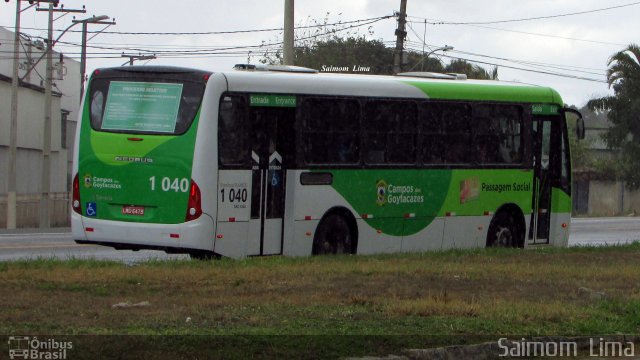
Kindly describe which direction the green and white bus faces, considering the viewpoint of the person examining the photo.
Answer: facing away from the viewer and to the right of the viewer

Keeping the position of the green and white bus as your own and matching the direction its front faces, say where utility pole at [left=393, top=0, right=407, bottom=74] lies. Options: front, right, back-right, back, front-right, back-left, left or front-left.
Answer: front-left
